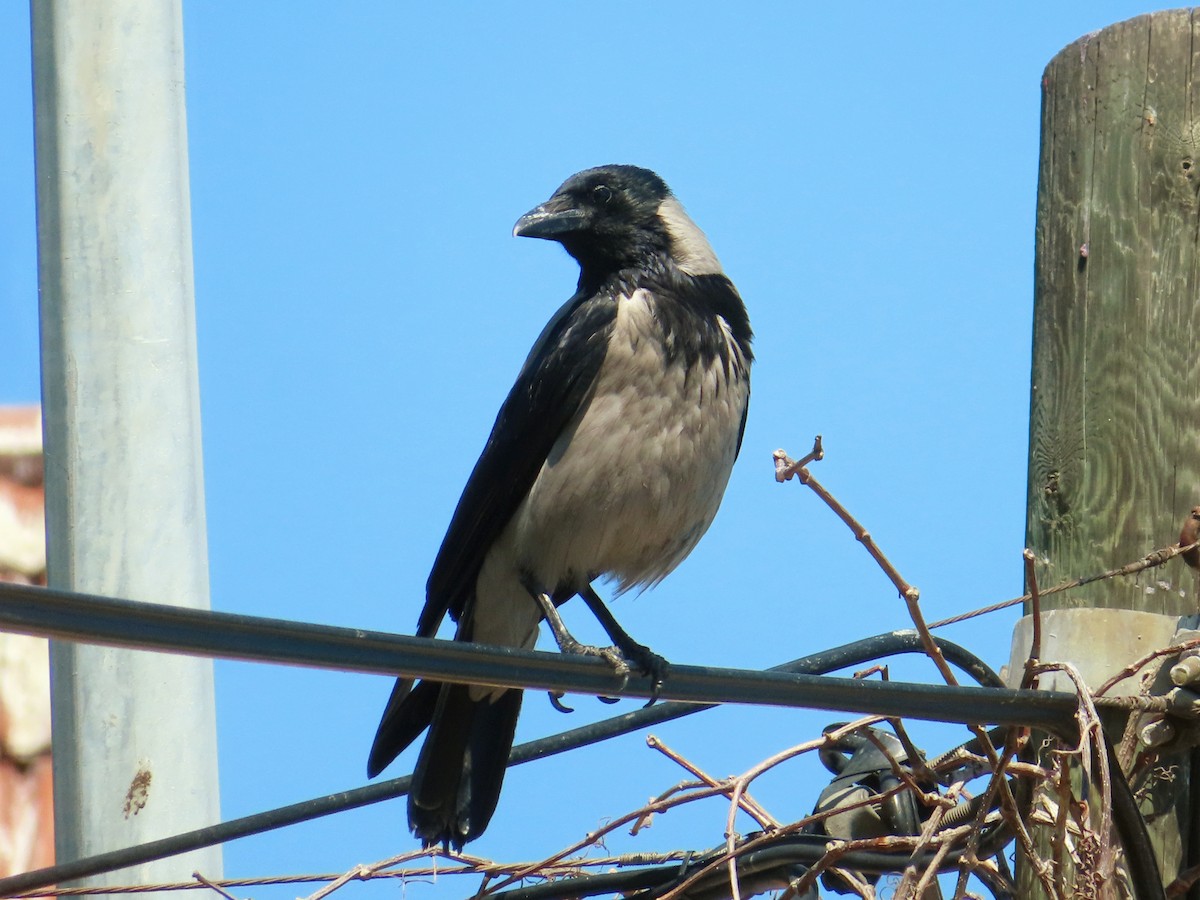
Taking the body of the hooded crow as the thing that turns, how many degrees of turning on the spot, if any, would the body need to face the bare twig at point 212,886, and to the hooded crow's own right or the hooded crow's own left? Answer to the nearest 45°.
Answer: approximately 90° to the hooded crow's own right

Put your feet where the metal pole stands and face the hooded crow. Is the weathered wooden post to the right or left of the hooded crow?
left

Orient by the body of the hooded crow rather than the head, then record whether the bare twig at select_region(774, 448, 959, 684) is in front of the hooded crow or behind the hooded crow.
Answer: in front

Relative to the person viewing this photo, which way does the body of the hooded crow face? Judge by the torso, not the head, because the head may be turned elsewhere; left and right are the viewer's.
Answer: facing the viewer and to the right of the viewer

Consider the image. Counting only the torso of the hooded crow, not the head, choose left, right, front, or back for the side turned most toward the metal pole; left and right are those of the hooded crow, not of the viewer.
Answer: right
